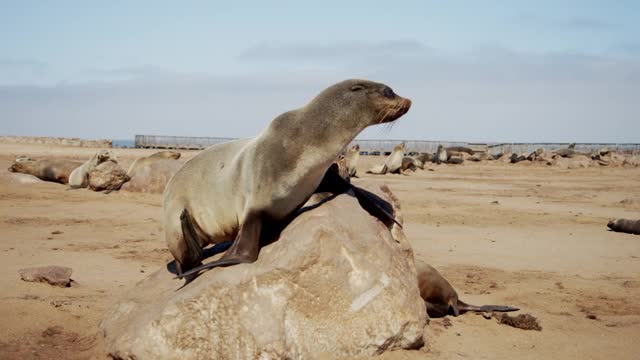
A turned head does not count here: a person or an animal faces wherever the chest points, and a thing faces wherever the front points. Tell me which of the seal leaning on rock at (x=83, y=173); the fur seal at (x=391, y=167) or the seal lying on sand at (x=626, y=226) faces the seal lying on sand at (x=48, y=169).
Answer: the seal lying on sand at (x=626, y=226)

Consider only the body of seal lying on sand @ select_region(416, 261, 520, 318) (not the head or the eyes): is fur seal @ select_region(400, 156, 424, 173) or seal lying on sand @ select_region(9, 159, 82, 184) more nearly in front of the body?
the seal lying on sand

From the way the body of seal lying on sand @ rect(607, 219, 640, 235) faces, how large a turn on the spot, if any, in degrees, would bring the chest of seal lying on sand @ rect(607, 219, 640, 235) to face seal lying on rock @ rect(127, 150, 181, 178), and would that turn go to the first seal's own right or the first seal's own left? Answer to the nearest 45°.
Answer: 0° — it already faces it

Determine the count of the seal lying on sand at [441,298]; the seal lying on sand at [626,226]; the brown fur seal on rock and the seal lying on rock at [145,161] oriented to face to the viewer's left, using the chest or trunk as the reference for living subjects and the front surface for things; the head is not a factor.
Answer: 2

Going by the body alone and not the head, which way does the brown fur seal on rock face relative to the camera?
to the viewer's right

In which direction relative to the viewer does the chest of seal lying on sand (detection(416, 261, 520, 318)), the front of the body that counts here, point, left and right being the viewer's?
facing to the left of the viewer

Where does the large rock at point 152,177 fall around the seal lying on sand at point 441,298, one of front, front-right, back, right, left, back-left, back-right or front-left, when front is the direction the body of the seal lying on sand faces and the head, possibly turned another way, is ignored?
front-right

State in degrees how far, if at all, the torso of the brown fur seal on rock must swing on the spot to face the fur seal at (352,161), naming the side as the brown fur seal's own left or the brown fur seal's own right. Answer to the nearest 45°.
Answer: approximately 90° to the brown fur seal's own left

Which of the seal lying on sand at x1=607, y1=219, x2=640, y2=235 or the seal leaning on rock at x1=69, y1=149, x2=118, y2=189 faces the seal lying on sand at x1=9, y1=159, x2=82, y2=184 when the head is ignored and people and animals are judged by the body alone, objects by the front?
the seal lying on sand at x1=607, y1=219, x2=640, y2=235

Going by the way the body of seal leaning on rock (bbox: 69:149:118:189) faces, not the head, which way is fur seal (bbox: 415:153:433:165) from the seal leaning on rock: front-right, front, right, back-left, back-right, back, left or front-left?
front-left

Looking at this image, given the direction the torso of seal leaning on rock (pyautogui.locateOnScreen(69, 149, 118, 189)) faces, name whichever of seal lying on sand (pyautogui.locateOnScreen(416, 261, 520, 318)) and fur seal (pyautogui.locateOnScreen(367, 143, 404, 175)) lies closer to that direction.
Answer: the fur seal

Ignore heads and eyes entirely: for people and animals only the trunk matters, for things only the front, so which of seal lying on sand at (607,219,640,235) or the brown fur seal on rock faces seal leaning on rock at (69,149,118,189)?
seal lying on sand at (607,219,640,235)

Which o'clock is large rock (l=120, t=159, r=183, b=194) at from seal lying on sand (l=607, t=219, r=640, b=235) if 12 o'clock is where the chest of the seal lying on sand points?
The large rock is roughly at 12 o'clock from the seal lying on sand.
